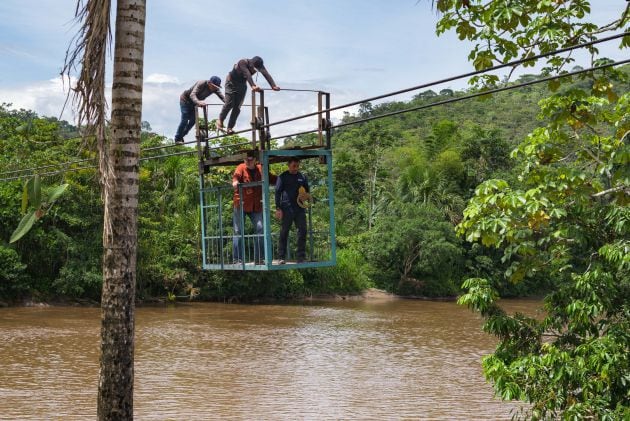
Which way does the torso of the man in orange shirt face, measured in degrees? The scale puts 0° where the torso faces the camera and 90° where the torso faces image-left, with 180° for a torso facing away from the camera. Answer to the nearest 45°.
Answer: approximately 0°

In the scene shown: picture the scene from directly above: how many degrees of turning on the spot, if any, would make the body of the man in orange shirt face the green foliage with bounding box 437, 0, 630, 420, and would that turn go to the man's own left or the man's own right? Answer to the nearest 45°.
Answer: approximately 45° to the man's own left

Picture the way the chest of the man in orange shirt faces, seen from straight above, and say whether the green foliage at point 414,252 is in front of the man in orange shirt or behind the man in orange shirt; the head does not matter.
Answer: behind

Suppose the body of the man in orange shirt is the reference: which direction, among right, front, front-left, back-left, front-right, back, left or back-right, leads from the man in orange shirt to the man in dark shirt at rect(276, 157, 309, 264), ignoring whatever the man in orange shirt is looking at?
left

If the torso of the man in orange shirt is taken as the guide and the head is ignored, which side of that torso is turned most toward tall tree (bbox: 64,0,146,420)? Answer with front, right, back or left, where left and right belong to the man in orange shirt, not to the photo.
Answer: front
